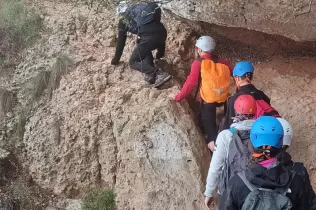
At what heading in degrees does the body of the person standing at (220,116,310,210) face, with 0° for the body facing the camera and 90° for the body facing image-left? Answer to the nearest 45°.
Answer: approximately 180°

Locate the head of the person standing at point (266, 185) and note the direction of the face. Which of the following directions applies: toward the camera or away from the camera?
away from the camera

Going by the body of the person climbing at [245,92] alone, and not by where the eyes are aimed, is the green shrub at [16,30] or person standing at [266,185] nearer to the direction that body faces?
the green shrub

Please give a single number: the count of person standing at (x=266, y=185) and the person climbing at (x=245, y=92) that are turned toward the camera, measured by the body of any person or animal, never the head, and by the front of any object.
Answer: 0

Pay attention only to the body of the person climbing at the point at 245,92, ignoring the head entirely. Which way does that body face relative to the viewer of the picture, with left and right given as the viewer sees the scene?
facing away from the viewer and to the left of the viewer

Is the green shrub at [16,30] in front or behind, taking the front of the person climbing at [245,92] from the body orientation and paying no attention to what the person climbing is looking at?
in front

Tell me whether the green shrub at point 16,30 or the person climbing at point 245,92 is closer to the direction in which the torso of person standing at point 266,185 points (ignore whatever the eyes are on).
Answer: the person climbing

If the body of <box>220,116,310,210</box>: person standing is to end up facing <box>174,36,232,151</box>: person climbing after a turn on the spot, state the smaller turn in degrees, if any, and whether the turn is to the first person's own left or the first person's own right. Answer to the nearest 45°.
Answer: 0° — they already face them

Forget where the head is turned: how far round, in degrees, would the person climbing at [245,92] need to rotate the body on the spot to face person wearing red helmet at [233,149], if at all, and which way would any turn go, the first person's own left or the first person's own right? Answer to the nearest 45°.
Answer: approximately 135° to the first person's own left

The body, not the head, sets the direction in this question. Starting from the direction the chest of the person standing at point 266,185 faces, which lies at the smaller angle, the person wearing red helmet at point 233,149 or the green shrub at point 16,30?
the person wearing red helmet

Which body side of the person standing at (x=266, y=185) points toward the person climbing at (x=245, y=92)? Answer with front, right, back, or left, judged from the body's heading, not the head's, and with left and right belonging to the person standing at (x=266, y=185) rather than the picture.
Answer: front
